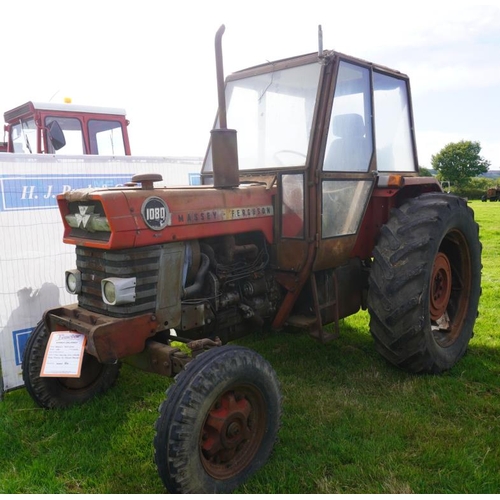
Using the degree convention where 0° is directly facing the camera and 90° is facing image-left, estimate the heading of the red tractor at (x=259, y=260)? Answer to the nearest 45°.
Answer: approximately 45°

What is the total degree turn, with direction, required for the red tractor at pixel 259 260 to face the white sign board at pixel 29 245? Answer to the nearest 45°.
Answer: approximately 90° to its right

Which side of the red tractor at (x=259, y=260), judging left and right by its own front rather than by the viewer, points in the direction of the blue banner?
right
